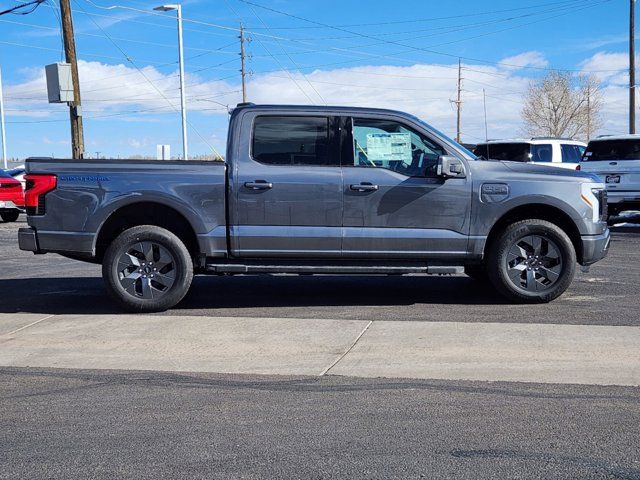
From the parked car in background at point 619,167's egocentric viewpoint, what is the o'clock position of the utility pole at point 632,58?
The utility pole is roughly at 12 o'clock from the parked car in background.

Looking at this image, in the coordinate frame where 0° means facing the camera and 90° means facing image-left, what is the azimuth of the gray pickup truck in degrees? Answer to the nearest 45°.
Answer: approximately 270°

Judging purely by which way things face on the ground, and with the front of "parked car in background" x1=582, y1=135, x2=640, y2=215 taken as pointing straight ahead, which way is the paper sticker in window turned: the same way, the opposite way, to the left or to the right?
the opposite way

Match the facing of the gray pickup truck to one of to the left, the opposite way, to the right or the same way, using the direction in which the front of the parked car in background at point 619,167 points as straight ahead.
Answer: to the right

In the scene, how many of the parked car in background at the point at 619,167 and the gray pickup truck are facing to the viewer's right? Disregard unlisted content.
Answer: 1

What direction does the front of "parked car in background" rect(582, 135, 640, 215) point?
away from the camera

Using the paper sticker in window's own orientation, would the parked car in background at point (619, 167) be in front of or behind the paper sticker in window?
behind

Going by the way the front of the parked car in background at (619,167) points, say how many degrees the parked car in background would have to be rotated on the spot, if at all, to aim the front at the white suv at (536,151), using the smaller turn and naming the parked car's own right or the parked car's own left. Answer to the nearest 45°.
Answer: approximately 45° to the parked car's own left

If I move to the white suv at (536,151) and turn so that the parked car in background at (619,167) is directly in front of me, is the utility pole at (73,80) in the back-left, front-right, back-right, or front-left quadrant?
back-right

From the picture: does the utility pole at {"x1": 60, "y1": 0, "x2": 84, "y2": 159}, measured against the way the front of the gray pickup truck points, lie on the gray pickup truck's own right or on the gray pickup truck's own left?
on the gray pickup truck's own left

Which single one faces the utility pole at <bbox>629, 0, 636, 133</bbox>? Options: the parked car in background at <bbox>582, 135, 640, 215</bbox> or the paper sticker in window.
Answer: the parked car in background

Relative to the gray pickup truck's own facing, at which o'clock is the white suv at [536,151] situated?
The white suv is roughly at 10 o'clock from the gray pickup truck.

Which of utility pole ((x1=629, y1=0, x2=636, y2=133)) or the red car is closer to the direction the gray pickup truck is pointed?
the utility pole

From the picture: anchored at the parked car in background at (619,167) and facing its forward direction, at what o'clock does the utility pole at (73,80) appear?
The utility pole is roughly at 9 o'clock from the parked car in background.

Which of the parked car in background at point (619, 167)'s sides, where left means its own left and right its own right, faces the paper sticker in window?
back
